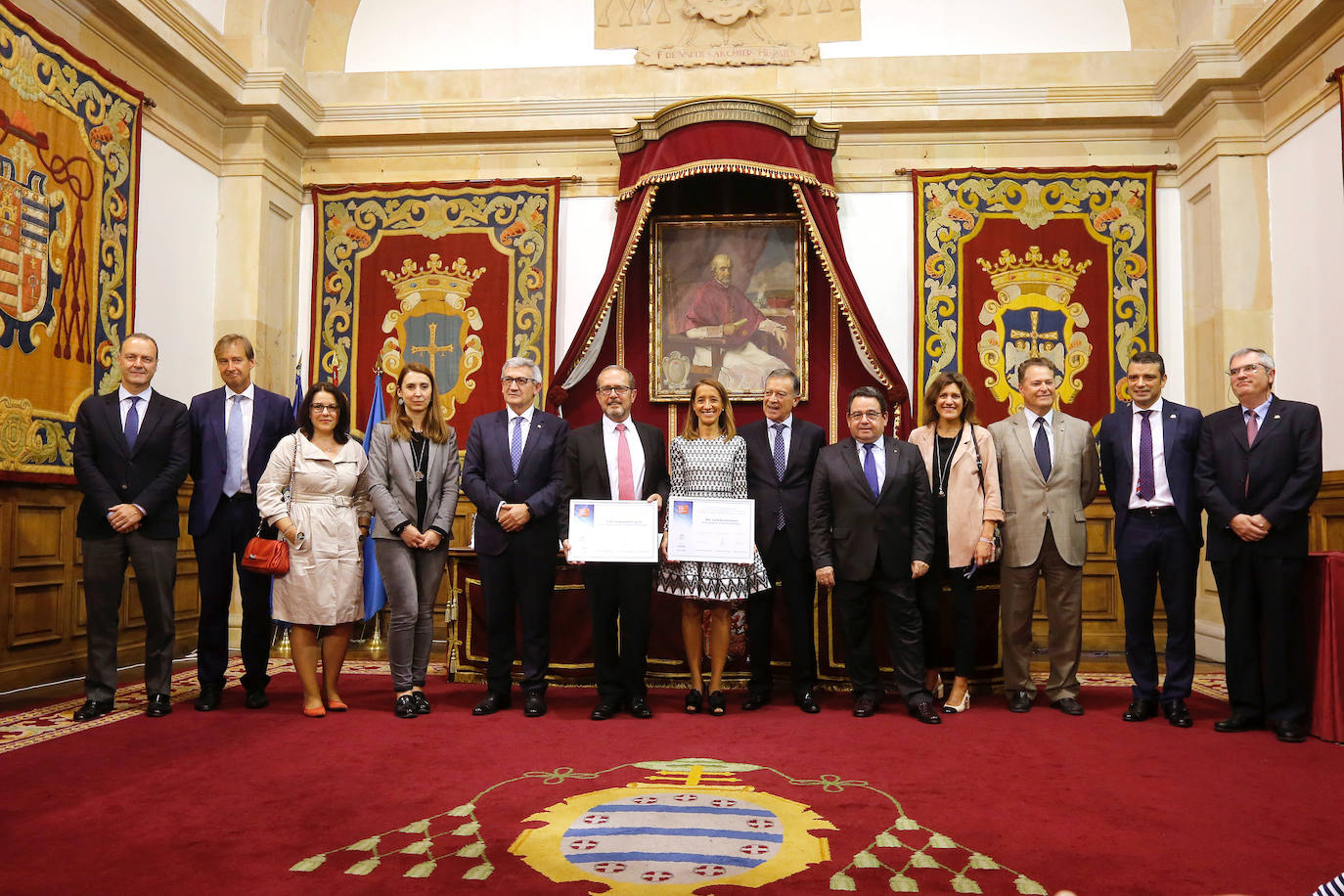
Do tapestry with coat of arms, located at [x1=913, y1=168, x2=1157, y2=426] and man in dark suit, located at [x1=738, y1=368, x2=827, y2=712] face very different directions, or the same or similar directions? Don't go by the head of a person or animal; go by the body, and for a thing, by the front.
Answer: same or similar directions

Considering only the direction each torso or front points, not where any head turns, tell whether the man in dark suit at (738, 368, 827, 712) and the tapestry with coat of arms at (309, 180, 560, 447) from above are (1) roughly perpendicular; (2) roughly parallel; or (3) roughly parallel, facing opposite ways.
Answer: roughly parallel

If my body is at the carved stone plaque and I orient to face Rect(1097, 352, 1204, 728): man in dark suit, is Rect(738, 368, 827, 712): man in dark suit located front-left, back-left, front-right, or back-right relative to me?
front-right

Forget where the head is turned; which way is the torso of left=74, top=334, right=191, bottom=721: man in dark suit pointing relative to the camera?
toward the camera

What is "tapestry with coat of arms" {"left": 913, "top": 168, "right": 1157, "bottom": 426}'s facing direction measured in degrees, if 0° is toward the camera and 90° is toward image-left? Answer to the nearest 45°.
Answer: approximately 0°

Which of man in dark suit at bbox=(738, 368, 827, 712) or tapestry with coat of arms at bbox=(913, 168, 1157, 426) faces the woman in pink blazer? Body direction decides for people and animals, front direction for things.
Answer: the tapestry with coat of arms

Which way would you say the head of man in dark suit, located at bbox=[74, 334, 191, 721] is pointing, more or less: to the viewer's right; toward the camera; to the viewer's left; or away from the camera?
toward the camera

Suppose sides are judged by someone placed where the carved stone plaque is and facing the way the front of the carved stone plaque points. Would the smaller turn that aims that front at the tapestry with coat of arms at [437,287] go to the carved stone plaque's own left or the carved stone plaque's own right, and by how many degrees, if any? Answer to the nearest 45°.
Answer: approximately 90° to the carved stone plaque's own right

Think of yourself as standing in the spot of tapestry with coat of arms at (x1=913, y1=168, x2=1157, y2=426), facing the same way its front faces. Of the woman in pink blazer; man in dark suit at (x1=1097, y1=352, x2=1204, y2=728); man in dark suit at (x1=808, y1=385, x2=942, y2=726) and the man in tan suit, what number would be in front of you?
4

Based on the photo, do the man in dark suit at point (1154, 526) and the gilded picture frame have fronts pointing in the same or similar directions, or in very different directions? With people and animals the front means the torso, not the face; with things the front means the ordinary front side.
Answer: same or similar directions

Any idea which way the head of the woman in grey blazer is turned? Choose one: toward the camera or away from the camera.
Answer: toward the camera

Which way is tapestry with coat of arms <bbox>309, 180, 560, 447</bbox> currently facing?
toward the camera

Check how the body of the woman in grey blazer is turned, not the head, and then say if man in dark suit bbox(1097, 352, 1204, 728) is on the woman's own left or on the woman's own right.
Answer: on the woman's own left

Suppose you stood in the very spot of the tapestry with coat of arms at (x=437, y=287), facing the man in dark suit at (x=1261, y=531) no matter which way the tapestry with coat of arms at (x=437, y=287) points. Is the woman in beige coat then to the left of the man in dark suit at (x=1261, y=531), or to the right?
right

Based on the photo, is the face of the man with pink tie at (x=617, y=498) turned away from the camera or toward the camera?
toward the camera

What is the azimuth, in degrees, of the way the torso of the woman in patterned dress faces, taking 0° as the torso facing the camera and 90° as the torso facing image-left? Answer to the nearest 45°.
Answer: approximately 0°

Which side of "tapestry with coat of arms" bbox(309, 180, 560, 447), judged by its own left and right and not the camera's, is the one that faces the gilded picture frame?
left

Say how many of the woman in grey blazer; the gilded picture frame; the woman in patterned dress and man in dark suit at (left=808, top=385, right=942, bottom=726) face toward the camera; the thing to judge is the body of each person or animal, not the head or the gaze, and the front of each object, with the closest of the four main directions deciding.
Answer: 4
